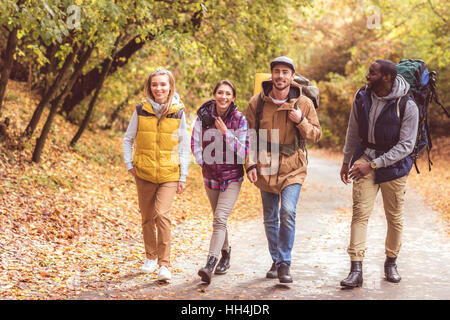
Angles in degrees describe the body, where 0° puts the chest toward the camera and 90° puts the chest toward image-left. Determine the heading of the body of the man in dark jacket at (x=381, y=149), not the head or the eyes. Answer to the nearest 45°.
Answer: approximately 45°

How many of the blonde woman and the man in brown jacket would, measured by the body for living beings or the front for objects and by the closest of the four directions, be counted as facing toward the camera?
2

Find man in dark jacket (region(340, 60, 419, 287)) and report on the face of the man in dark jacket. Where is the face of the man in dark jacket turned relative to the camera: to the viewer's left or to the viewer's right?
to the viewer's left

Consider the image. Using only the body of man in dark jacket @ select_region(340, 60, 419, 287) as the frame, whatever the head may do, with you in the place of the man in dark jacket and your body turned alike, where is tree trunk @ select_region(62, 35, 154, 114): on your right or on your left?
on your right

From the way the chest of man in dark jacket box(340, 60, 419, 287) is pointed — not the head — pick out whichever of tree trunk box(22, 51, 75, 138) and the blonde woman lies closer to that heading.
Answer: the blonde woman

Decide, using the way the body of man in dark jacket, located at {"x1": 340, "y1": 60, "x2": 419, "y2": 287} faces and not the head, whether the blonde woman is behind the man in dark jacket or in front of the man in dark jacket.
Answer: in front

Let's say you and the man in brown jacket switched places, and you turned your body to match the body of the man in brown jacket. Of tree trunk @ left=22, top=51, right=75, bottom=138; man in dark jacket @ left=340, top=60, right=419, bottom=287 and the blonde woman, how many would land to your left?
1

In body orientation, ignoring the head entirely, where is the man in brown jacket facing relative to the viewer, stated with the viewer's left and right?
facing the viewer

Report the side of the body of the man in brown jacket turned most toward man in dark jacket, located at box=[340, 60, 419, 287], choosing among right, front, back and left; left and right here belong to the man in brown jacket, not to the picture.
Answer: left

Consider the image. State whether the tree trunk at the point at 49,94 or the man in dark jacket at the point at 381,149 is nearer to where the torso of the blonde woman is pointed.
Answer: the man in dark jacket

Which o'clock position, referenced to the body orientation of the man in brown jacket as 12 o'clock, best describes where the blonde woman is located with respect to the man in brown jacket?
The blonde woman is roughly at 3 o'clock from the man in brown jacket.

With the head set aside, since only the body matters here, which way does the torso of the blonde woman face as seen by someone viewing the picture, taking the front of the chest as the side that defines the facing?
toward the camera

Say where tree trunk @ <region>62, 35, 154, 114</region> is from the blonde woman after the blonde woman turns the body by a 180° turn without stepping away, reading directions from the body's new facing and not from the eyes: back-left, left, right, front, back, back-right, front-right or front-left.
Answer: front
